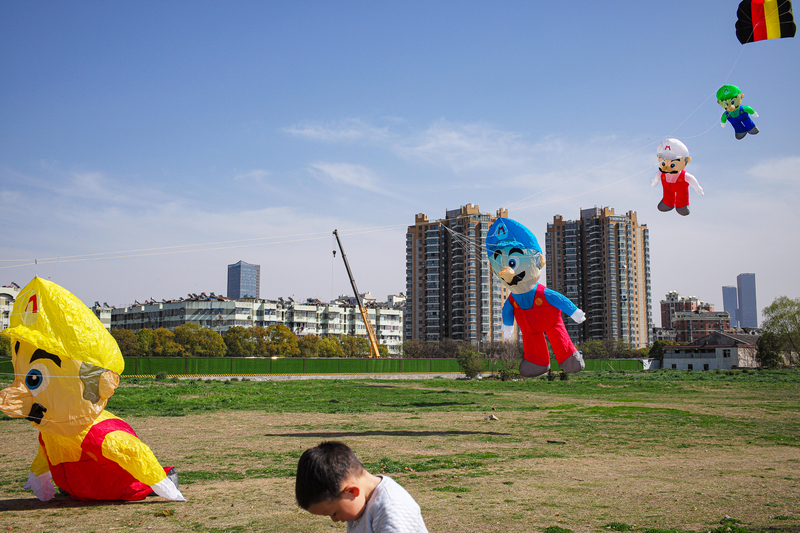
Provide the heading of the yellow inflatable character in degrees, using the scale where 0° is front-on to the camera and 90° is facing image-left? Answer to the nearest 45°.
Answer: approximately 45°

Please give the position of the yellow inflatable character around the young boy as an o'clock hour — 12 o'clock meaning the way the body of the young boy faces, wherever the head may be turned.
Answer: The yellow inflatable character is roughly at 2 o'clock from the young boy.

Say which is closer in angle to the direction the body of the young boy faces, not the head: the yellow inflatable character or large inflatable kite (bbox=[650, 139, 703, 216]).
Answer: the yellow inflatable character

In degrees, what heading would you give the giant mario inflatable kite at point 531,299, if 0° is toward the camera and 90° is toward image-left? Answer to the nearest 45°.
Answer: approximately 45°

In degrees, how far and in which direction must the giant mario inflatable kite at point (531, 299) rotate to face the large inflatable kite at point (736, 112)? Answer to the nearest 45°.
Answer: approximately 135° to its left

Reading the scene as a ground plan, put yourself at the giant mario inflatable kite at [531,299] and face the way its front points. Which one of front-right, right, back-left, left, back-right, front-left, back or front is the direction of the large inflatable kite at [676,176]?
back-left
